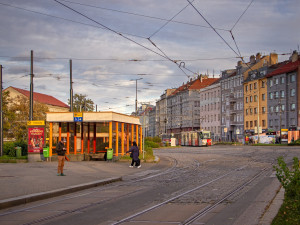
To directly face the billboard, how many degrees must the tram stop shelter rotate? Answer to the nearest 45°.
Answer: approximately 90° to its right

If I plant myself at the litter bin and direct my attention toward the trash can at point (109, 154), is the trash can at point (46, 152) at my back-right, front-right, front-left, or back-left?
front-right

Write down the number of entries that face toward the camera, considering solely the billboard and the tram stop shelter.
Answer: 2

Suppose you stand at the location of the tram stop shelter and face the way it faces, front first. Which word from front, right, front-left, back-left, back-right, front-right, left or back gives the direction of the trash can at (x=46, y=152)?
right

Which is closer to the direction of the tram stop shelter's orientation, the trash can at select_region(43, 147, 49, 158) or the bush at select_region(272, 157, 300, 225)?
the bush

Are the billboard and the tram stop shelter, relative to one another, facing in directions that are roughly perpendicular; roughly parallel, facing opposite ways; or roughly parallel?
roughly parallel

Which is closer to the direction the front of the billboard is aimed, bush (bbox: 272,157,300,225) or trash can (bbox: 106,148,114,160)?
the bush

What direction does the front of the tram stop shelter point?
toward the camera

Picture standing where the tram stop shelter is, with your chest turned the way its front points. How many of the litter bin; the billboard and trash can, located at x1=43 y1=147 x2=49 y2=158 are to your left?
0

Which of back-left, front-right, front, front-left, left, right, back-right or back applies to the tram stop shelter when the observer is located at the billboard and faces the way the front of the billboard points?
left

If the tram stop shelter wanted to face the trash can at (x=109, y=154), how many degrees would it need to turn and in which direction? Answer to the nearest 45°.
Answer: approximately 45° to its left

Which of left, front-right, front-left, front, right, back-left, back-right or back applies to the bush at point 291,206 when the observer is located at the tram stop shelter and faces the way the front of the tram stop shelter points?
front
